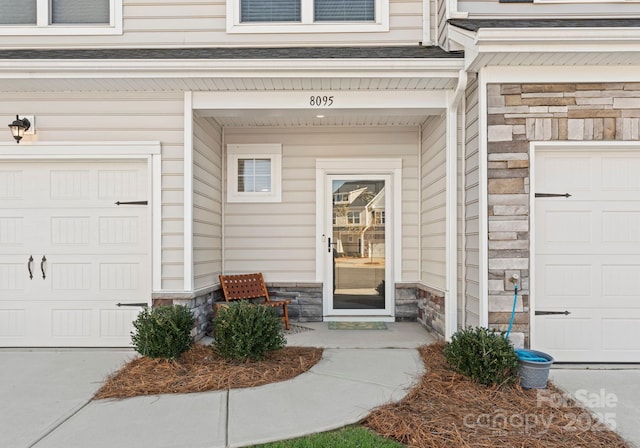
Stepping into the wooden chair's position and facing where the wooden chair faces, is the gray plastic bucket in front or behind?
in front

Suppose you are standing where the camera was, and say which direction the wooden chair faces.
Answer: facing the viewer and to the right of the viewer

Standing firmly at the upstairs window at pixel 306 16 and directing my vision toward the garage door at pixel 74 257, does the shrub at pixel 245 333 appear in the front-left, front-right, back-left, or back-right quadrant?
front-left

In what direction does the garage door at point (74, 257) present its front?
toward the camera

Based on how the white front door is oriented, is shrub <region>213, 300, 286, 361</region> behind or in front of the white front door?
in front

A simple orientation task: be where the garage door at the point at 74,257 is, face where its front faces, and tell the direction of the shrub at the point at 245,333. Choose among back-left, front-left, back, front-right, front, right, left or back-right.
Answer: front-left

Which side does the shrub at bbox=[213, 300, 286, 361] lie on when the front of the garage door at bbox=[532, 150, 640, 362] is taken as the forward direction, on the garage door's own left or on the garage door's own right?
on the garage door's own right

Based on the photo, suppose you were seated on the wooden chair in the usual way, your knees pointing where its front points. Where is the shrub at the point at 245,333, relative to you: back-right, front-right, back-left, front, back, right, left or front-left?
front-right

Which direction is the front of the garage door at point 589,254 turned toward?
toward the camera

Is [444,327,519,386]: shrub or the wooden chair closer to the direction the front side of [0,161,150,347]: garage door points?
the shrub

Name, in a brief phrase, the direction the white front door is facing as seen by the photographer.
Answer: facing the viewer

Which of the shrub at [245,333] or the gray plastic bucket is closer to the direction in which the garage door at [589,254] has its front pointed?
the gray plastic bucket

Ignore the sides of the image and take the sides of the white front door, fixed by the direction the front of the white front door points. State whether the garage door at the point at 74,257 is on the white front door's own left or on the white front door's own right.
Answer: on the white front door's own right

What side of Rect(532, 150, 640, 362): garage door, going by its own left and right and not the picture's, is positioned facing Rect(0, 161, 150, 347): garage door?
right
